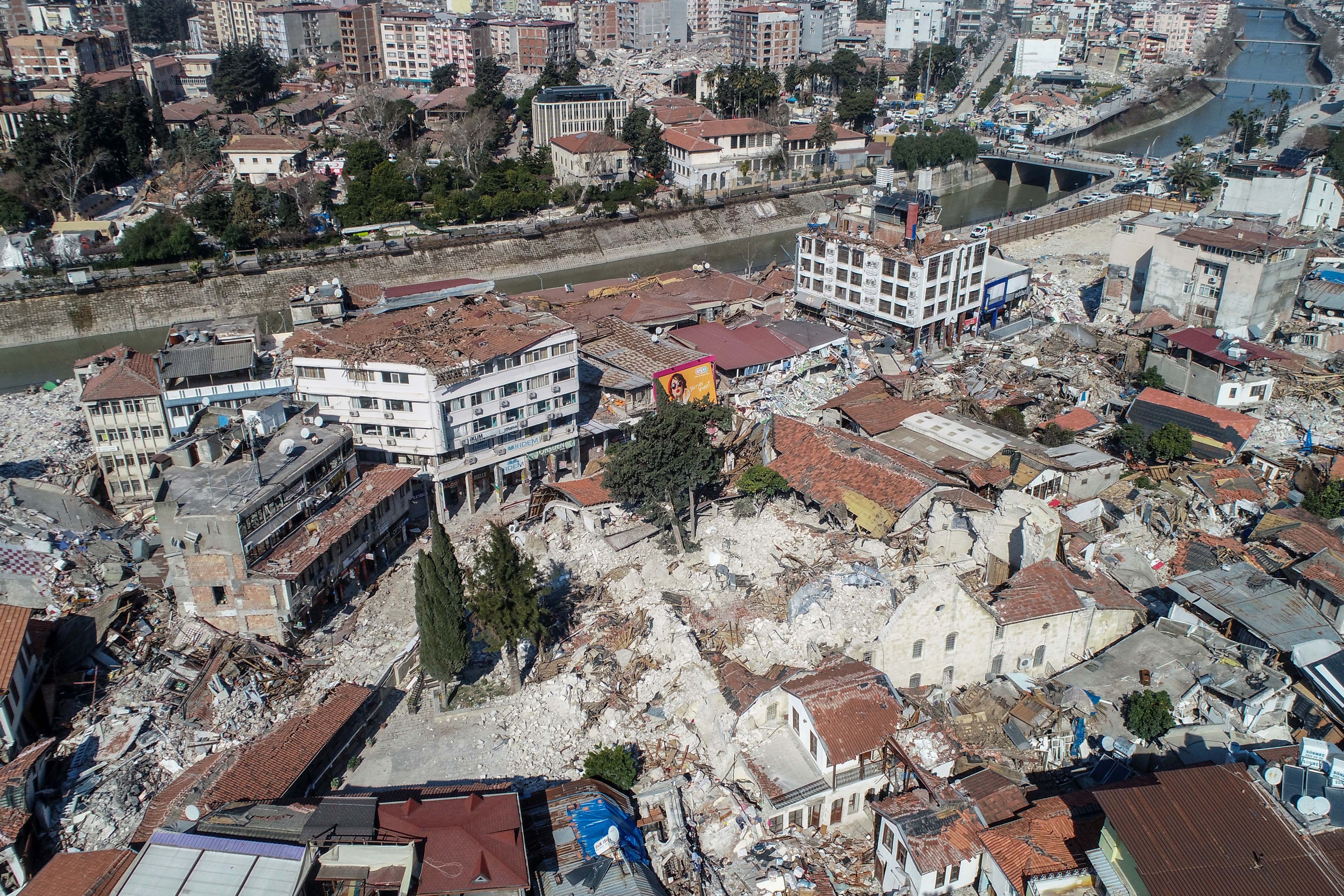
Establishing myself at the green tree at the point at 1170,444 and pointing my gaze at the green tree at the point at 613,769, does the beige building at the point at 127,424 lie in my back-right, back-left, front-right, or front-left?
front-right

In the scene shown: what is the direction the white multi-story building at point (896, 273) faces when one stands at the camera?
facing the viewer and to the right of the viewer

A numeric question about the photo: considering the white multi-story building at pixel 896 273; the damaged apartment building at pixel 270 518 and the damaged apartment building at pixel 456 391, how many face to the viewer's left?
0

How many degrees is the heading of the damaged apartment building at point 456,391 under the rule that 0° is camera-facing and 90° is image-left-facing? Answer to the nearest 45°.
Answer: approximately 315°

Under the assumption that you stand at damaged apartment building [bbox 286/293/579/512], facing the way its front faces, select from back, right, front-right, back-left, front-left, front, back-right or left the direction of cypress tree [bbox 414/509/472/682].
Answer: front-right

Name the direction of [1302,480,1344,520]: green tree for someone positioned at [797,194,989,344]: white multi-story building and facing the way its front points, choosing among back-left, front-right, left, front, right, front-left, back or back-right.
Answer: front

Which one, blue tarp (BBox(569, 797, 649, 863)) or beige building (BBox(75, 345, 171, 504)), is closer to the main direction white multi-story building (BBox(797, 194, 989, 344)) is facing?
the blue tarp

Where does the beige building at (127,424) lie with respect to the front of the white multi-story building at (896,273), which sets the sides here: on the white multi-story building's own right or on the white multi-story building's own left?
on the white multi-story building's own right

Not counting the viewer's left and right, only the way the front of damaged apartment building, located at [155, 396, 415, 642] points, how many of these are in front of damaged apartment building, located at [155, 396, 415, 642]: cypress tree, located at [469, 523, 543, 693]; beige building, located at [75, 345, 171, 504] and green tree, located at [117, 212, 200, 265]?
1

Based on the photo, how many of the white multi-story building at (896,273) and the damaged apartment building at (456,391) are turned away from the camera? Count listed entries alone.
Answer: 0

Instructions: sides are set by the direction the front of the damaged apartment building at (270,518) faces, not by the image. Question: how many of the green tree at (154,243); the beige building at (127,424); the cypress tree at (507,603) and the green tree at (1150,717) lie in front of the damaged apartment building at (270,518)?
2

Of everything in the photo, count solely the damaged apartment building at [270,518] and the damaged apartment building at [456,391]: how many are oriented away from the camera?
0

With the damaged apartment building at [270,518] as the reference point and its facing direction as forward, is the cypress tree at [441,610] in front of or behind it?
in front
